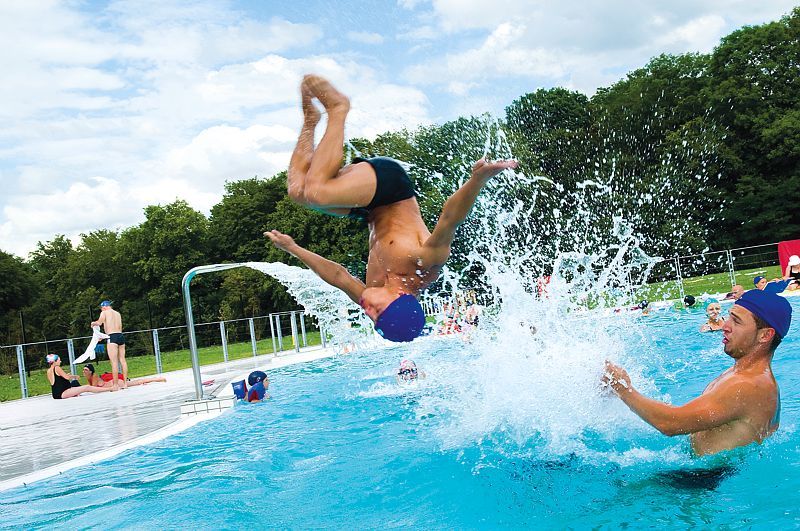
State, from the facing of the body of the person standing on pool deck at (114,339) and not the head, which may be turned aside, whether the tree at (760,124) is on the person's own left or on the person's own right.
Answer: on the person's own right

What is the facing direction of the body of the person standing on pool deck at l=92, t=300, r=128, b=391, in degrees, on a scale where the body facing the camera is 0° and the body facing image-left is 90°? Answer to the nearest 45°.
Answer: approximately 135°

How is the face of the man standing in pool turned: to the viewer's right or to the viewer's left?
to the viewer's left

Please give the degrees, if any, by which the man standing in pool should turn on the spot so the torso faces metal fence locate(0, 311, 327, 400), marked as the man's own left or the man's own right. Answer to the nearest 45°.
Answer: approximately 45° to the man's own right

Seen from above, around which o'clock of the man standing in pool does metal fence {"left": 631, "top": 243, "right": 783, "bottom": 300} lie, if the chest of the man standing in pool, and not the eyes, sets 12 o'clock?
The metal fence is roughly at 3 o'clock from the man standing in pool.

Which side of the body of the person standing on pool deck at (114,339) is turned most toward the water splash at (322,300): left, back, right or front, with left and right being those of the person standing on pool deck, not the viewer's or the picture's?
back

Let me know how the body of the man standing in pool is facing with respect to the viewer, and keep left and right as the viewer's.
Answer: facing to the left of the viewer
